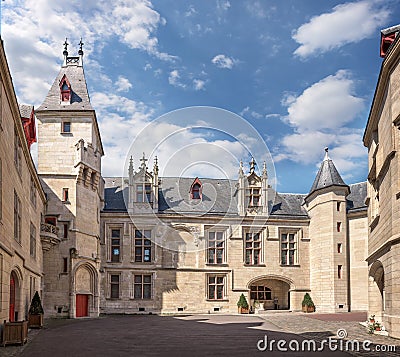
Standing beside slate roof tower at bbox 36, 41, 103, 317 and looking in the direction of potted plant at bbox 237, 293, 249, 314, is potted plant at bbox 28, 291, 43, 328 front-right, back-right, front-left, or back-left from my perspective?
back-right

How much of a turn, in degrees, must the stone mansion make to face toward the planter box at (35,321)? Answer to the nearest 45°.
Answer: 0° — it already faces it

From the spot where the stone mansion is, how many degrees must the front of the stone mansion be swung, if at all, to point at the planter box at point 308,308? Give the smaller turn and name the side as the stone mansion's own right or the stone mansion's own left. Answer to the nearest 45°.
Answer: approximately 90° to the stone mansion's own left

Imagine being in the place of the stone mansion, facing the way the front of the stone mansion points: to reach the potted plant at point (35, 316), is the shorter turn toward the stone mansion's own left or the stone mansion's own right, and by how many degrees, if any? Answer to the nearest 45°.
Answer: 0° — it already faces it

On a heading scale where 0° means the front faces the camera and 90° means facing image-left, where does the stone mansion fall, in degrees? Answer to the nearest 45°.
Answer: approximately 0°

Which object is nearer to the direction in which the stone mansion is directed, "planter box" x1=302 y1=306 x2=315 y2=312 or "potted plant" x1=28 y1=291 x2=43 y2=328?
the potted plant

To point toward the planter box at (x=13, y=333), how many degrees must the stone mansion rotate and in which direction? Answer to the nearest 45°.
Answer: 0° — it already faces it
